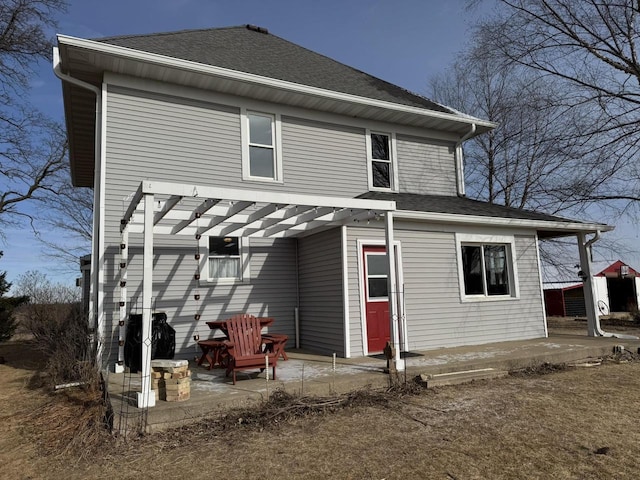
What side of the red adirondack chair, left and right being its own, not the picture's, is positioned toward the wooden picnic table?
back

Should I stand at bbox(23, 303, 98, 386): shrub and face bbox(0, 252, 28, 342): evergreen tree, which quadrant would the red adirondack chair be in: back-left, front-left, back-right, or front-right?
back-right

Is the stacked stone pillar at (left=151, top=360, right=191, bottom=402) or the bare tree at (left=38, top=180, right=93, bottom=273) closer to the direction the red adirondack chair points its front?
the stacked stone pillar

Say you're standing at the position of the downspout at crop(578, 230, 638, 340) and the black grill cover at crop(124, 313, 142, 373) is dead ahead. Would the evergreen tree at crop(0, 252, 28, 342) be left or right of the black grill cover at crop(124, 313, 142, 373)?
right

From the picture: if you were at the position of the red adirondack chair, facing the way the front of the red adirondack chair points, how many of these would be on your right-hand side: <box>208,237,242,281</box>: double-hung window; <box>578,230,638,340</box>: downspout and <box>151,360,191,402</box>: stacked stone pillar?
1

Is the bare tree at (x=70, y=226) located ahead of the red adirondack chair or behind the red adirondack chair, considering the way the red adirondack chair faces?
behind

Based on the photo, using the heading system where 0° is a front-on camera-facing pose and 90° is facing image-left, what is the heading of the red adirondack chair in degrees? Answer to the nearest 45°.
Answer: approximately 315°
